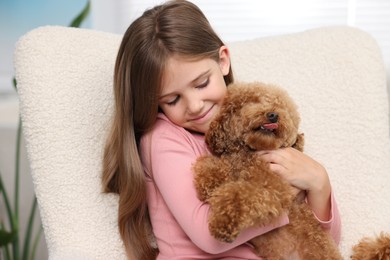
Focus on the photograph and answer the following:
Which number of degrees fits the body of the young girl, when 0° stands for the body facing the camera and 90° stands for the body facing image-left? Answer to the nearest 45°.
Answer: approximately 315°

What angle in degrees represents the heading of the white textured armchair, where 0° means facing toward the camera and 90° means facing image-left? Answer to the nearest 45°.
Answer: approximately 0°
